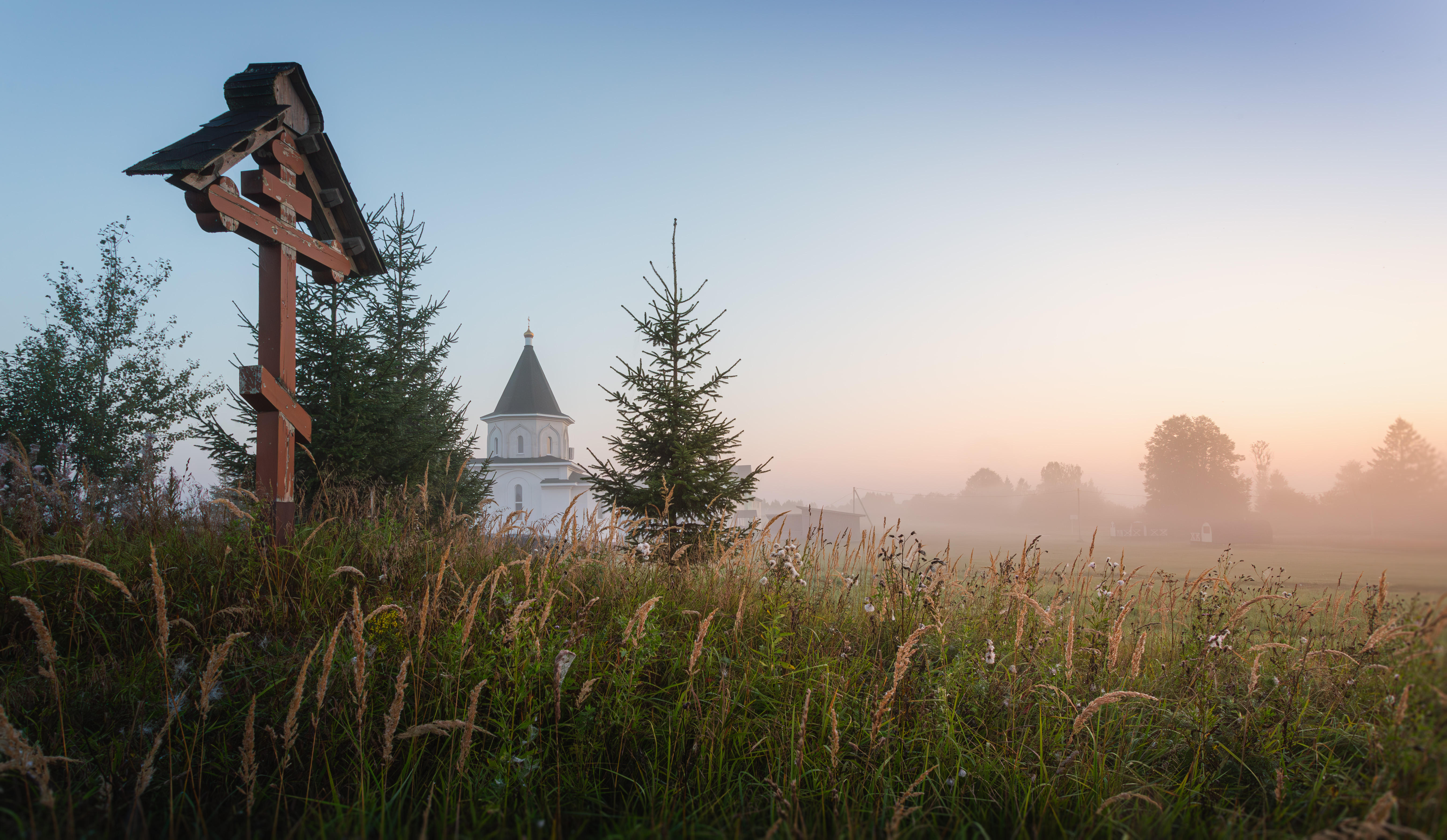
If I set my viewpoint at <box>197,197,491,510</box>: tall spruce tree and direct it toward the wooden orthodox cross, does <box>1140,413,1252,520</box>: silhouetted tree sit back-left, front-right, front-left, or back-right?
back-left

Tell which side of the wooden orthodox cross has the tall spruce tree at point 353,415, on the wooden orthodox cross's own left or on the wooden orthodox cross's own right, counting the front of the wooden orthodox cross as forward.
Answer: on the wooden orthodox cross's own left

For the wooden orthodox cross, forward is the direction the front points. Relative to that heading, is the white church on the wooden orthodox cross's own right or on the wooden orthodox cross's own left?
on the wooden orthodox cross's own left

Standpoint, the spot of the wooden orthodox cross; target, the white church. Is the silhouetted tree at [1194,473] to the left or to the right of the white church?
right

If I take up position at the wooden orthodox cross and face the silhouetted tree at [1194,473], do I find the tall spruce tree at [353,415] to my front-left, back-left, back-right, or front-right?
front-left

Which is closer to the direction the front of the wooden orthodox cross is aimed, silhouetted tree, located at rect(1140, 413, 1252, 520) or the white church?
the silhouetted tree
